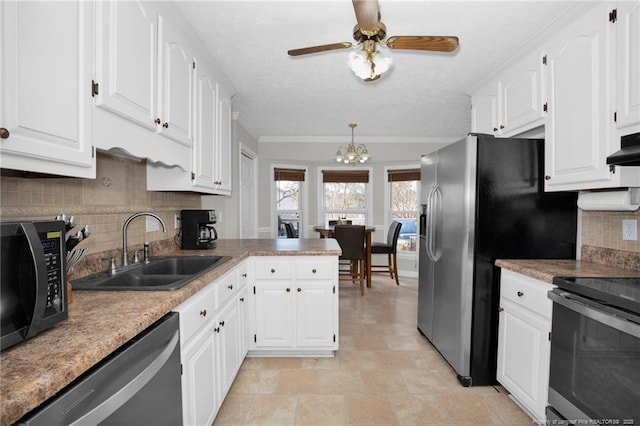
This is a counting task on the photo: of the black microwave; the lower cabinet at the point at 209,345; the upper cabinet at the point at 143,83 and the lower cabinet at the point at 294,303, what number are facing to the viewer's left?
0

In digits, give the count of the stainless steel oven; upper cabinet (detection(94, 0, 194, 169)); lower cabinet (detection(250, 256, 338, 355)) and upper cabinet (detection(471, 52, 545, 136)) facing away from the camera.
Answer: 0

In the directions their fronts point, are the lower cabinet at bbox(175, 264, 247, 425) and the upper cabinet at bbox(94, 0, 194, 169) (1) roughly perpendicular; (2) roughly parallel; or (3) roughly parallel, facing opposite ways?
roughly parallel

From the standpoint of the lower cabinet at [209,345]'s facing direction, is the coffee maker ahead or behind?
behind

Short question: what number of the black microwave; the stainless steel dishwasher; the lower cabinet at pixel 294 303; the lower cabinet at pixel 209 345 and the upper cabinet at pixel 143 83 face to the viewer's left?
0

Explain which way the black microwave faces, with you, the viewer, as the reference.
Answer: facing the viewer and to the right of the viewer

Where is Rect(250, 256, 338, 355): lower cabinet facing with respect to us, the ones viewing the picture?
facing the viewer

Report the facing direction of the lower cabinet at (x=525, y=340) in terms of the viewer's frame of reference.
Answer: facing the viewer and to the left of the viewer

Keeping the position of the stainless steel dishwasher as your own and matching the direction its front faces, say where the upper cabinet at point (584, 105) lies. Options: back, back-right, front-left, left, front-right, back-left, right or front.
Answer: front-left

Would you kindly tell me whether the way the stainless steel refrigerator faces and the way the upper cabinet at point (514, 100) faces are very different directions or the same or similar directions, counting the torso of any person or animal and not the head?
same or similar directions

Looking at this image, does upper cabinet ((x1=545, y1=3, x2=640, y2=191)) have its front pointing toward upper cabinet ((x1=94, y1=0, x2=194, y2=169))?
yes

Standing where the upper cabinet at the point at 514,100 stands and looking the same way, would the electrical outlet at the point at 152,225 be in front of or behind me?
in front

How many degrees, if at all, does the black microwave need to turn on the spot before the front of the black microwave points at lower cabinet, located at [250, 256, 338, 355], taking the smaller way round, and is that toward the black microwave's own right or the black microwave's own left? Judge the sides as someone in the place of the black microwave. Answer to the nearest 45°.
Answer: approximately 90° to the black microwave's own left
